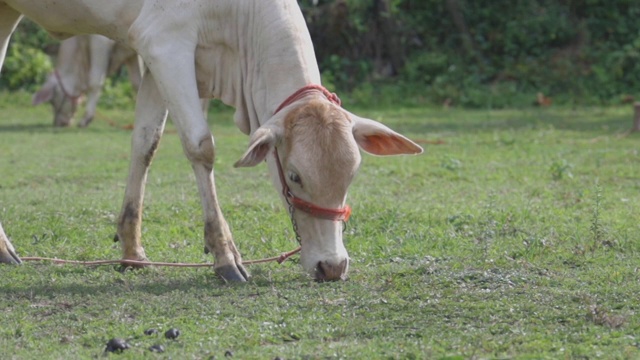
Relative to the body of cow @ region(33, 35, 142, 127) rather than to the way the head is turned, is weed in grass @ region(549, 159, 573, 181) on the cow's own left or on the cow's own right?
on the cow's own left

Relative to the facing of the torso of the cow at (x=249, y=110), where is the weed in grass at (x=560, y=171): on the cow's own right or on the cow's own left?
on the cow's own left

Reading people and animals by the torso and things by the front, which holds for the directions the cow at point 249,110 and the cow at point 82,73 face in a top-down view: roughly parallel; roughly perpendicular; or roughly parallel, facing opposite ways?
roughly parallel, facing opposite ways

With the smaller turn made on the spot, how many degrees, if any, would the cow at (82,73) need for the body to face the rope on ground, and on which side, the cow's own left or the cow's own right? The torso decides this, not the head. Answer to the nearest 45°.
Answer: approximately 45° to the cow's own left

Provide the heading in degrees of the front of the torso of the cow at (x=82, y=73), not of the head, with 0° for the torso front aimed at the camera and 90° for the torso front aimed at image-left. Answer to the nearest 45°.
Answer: approximately 45°

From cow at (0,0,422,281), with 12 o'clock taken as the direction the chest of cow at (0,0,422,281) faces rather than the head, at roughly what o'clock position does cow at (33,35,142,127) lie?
cow at (33,35,142,127) is roughly at 7 o'clock from cow at (0,0,422,281).
